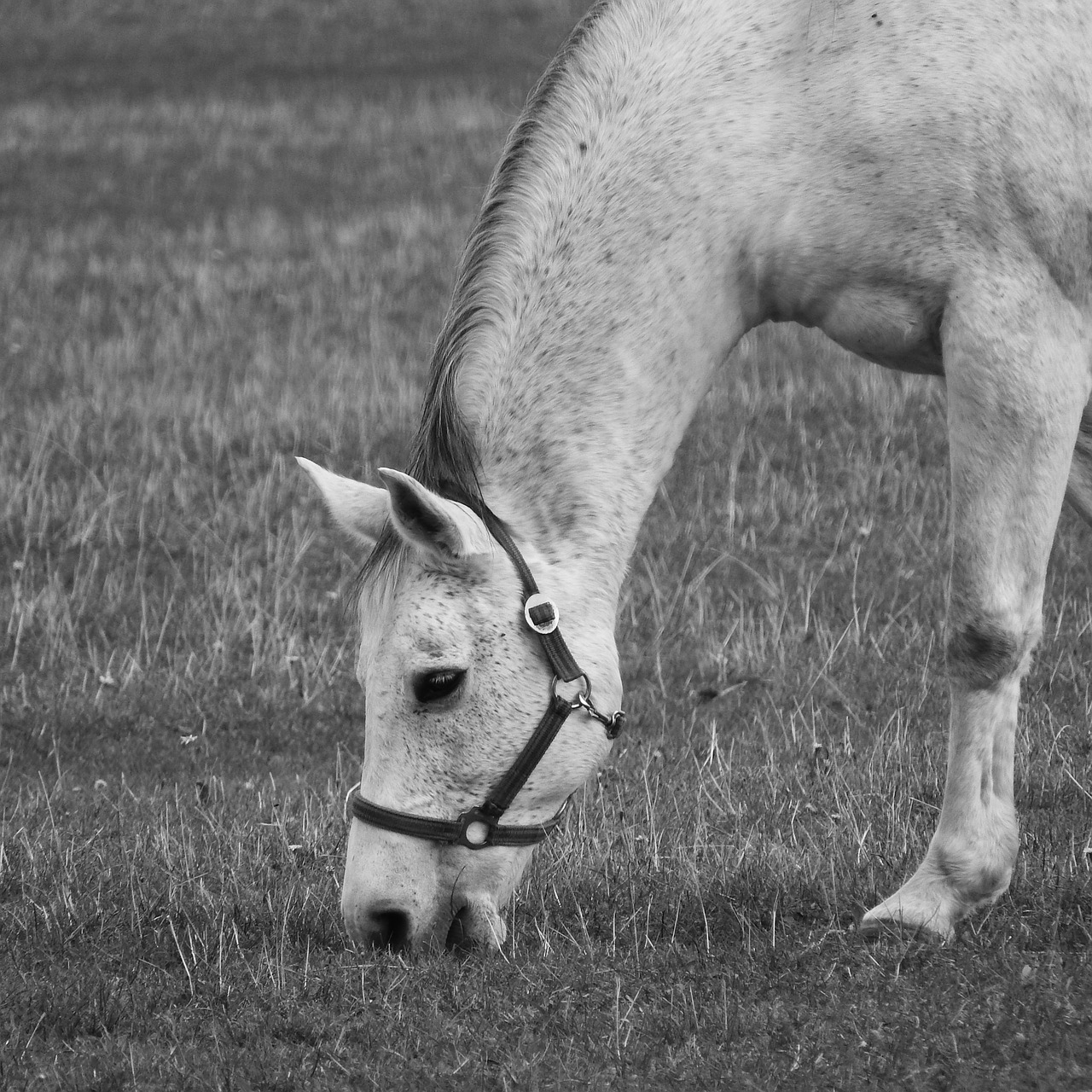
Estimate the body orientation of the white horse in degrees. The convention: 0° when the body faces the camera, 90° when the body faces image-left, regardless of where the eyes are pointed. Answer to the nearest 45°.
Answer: approximately 90°
